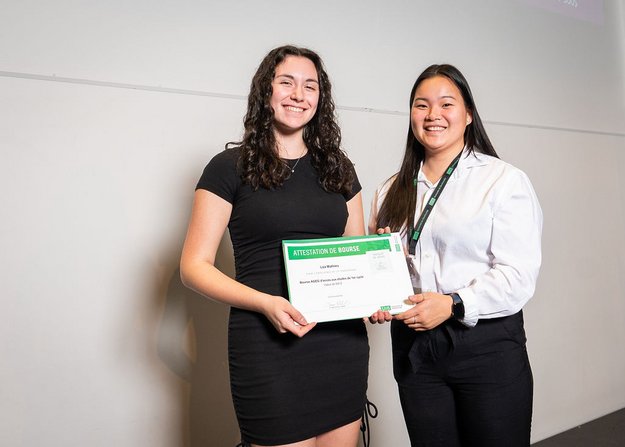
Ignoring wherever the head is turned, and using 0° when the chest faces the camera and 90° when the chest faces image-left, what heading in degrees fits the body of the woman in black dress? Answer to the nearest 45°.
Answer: approximately 315°
